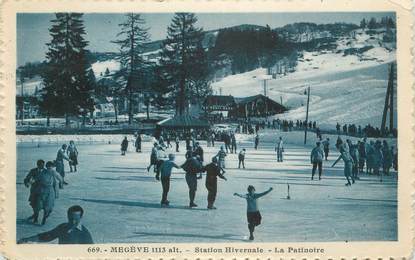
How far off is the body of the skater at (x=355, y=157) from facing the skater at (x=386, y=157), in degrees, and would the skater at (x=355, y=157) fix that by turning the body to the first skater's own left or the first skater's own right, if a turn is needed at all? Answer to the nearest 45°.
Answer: approximately 180°

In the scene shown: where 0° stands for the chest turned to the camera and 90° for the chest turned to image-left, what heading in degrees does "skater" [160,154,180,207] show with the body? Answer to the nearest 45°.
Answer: approximately 225°

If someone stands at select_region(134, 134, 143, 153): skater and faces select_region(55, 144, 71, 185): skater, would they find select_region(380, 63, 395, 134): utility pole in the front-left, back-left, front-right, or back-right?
back-left

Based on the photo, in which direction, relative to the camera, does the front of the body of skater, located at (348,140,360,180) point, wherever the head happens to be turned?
to the viewer's left

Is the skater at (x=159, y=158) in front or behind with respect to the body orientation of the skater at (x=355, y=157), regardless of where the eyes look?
in front

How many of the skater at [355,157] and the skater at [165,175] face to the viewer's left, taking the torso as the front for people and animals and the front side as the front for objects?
1

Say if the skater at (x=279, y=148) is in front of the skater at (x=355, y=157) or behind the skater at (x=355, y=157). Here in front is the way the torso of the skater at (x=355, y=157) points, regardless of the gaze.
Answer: in front
